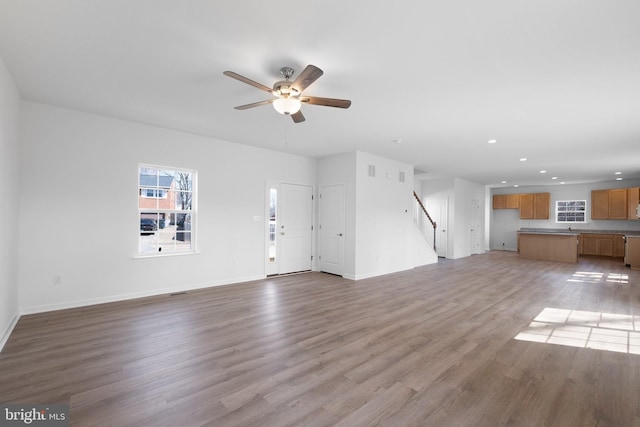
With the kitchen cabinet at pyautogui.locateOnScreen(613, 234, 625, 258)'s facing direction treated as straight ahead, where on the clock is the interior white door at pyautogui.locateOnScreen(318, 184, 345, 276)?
The interior white door is roughly at 1 o'clock from the kitchen cabinet.

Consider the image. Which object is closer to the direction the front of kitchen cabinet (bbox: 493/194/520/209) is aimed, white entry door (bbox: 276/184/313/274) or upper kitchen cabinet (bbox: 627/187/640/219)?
the white entry door

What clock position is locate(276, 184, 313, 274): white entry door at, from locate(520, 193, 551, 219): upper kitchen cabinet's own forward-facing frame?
The white entry door is roughly at 1 o'clock from the upper kitchen cabinet.

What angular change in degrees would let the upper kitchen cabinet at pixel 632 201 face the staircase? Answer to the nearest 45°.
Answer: approximately 45° to its right

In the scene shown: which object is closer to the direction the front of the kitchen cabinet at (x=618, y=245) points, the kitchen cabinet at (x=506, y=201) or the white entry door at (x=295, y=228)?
the white entry door

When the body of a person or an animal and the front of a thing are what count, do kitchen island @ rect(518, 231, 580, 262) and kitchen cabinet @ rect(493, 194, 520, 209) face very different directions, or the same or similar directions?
very different directions

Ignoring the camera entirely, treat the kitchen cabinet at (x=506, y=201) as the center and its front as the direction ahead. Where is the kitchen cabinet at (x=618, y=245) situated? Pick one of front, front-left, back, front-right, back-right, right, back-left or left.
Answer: left

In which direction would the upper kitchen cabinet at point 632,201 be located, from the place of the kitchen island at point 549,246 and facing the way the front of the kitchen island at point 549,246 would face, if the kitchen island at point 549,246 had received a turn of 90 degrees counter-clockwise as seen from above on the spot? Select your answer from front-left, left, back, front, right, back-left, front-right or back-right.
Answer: back-right

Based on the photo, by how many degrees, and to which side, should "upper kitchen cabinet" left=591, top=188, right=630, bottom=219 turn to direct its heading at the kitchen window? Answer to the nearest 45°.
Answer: approximately 90° to its right

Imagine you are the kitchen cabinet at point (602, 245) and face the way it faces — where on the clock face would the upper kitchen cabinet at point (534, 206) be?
The upper kitchen cabinet is roughly at 3 o'clock from the kitchen cabinet.

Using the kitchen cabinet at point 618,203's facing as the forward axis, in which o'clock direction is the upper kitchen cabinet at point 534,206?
The upper kitchen cabinet is roughly at 3 o'clock from the kitchen cabinet.
